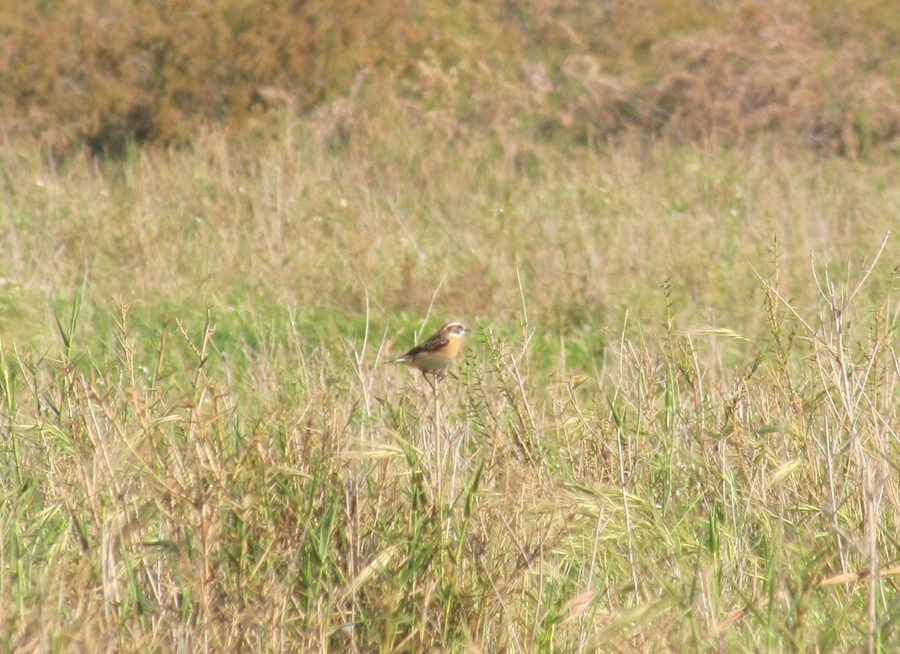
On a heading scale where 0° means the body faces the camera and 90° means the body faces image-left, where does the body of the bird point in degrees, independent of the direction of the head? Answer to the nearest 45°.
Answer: approximately 270°
